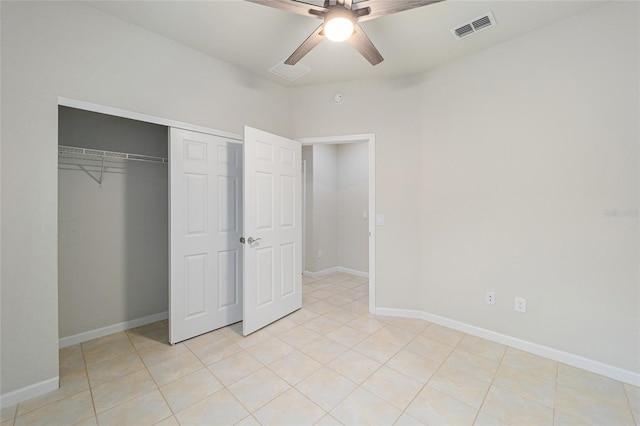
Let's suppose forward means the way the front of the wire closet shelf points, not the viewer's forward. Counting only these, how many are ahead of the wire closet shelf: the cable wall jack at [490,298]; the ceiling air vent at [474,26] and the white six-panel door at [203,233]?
3

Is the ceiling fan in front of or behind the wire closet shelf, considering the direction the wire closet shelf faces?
in front

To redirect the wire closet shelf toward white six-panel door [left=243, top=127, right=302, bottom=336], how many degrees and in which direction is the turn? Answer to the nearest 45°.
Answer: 0° — it already faces it

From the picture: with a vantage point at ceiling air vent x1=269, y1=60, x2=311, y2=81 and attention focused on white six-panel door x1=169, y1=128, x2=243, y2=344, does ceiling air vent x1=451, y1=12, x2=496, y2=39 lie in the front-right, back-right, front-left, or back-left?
back-left

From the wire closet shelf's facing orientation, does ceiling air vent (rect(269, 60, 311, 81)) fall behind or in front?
in front

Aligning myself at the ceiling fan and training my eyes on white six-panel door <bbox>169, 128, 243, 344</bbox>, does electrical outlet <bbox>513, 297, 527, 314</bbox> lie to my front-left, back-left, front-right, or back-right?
back-right

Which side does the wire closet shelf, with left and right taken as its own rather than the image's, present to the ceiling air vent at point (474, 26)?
front

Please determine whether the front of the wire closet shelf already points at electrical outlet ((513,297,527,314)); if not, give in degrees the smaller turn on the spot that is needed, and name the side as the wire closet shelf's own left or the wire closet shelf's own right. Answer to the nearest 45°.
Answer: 0° — it already faces it

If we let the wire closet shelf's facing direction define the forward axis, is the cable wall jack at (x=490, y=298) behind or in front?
in front
